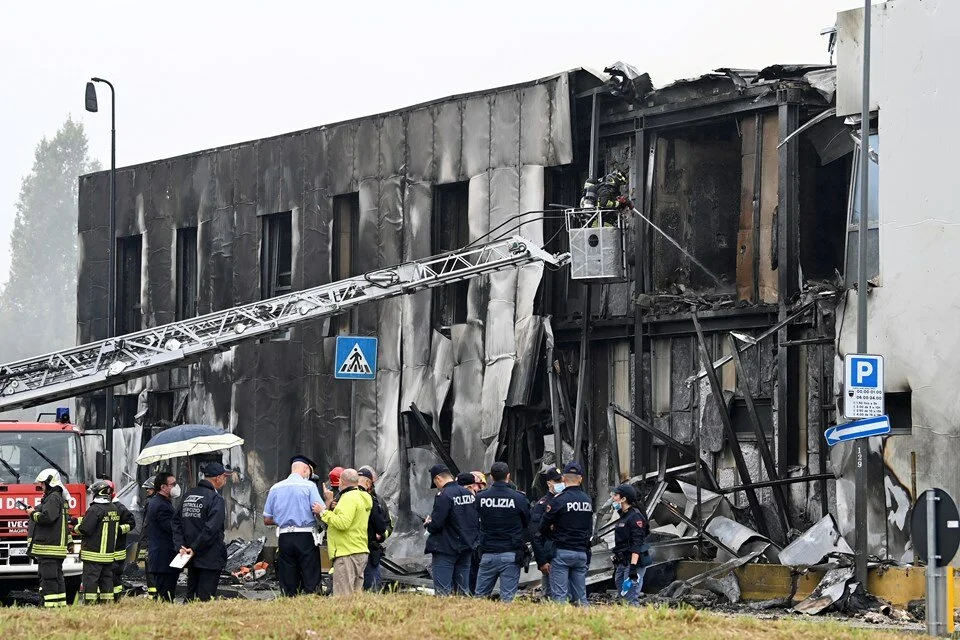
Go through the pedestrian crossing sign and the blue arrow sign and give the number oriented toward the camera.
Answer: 2

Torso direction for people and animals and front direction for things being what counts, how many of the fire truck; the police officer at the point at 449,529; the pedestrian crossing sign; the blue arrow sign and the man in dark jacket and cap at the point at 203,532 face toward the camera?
3

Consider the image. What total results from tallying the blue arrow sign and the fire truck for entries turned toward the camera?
2

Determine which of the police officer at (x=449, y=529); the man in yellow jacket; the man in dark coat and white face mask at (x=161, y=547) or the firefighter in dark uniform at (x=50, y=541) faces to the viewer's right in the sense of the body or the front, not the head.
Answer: the man in dark coat and white face mask at (x=161, y=547)

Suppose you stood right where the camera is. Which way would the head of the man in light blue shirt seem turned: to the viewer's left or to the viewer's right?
to the viewer's right

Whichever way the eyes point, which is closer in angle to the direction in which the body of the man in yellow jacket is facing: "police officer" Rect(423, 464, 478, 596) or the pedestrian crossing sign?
the pedestrian crossing sign

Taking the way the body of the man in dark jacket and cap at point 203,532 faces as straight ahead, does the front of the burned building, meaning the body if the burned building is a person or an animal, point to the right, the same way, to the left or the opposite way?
the opposite way
